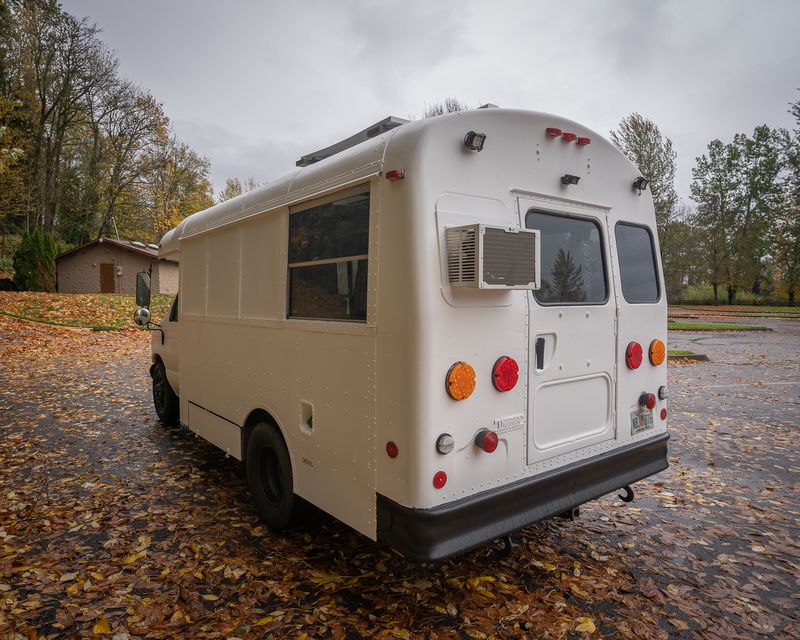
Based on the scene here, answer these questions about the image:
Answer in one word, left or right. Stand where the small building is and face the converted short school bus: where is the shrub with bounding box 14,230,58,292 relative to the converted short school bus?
right

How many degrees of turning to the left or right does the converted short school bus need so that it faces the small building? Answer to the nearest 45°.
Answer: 0° — it already faces it

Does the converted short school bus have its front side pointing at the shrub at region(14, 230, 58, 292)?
yes

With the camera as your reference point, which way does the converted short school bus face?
facing away from the viewer and to the left of the viewer
